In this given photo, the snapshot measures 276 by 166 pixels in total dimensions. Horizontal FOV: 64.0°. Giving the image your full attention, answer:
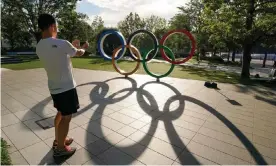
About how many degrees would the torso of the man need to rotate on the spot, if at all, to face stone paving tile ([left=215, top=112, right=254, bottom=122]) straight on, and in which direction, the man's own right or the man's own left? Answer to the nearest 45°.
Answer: approximately 45° to the man's own right

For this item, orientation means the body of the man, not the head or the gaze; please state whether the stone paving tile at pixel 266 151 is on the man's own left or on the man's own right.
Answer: on the man's own right

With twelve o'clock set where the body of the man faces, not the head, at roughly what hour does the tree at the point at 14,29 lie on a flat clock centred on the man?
The tree is roughly at 10 o'clock from the man.

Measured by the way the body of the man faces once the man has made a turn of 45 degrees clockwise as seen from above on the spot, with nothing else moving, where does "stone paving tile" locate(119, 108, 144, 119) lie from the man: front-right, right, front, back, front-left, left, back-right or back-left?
front-left

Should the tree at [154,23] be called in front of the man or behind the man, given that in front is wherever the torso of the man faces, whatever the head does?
in front

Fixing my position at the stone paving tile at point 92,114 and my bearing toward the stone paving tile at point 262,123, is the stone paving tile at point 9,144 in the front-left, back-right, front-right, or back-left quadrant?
back-right

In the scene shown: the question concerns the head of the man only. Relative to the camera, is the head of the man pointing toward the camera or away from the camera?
away from the camera

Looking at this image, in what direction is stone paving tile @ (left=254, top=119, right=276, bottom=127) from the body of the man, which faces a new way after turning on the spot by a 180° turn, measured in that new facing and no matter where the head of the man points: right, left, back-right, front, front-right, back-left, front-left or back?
back-left

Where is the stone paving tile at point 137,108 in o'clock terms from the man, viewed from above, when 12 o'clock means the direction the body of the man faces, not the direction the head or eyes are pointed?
The stone paving tile is roughly at 12 o'clock from the man.

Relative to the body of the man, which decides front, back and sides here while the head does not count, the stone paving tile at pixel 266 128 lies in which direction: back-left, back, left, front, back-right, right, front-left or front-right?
front-right

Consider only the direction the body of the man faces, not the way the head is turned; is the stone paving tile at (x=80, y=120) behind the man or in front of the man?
in front

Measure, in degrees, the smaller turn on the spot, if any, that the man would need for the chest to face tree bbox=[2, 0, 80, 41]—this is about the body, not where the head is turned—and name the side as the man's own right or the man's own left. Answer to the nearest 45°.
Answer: approximately 45° to the man's own left

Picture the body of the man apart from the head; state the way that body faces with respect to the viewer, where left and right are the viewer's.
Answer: facing away from the viewer and to the right of the viewer
